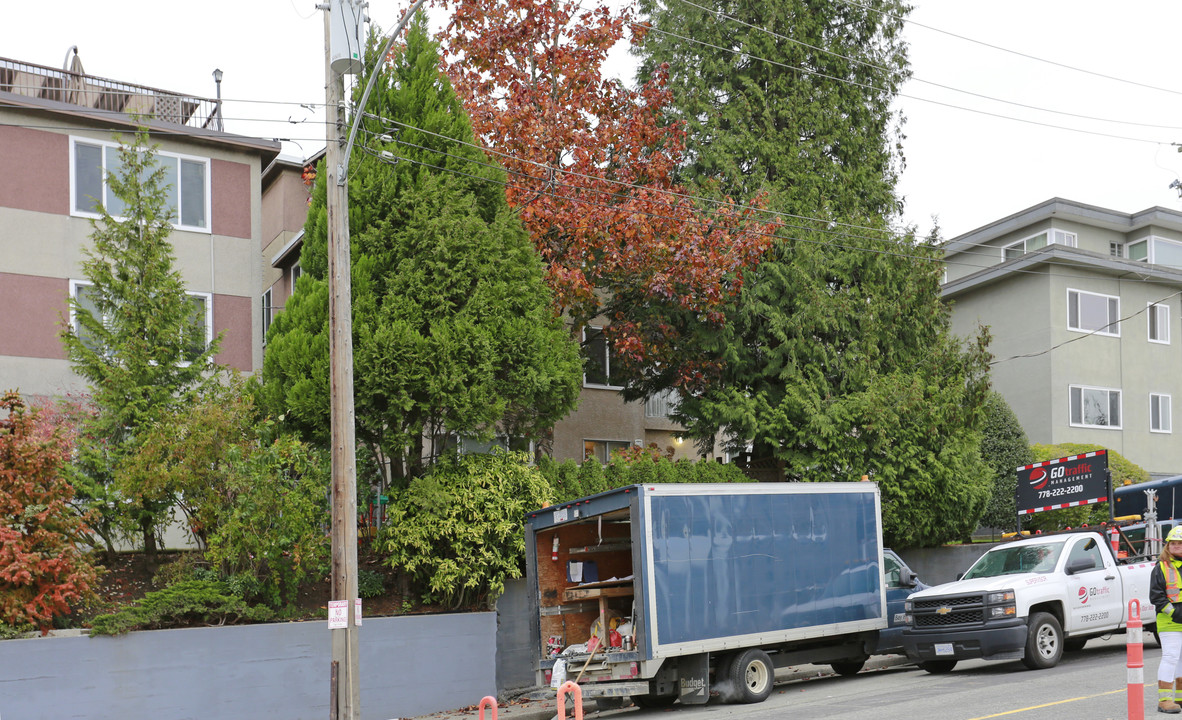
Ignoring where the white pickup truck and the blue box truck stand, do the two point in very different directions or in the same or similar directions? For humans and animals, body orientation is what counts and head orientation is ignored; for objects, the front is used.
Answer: very different directions

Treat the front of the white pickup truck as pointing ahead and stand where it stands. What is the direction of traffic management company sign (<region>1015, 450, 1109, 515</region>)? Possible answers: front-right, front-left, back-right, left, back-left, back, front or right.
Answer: back-right

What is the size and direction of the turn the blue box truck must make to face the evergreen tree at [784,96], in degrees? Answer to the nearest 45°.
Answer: approximately 45° to its left

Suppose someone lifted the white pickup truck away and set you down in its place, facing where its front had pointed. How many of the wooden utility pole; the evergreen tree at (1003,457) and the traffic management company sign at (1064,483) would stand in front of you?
1

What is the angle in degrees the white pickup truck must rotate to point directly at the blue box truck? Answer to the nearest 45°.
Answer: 0° — it already faces it

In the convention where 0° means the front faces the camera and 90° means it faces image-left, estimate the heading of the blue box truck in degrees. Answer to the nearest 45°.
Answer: approximately 225°

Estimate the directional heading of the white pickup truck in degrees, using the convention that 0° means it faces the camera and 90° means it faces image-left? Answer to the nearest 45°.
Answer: approximately 45°

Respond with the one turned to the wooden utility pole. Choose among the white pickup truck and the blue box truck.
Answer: the white pickup truck

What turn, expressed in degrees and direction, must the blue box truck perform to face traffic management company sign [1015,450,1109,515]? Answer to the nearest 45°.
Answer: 0° — it already faces it

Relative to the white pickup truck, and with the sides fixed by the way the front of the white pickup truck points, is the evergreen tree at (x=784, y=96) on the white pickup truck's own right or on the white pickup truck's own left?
on the white pickup truck's own right

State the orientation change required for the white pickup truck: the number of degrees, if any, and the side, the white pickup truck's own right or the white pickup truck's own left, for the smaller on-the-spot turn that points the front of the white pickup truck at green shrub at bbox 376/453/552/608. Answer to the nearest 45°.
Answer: approximately 45° to the white pickup truck's own right

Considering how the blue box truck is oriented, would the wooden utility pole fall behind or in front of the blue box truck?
behind
